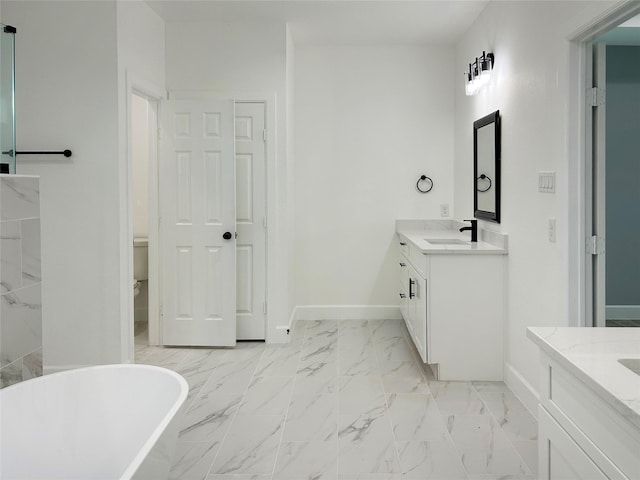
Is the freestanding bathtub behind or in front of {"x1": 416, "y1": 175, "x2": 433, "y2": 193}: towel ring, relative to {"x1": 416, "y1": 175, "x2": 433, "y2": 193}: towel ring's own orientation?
in front

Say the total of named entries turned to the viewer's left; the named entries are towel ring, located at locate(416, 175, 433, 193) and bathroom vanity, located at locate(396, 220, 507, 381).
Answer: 1

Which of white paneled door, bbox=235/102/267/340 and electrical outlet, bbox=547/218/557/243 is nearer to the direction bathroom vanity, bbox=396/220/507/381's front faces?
the white paneled door

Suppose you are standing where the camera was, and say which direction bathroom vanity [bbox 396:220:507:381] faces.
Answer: facing to the left of the viewer

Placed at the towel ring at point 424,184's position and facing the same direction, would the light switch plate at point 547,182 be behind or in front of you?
in front
